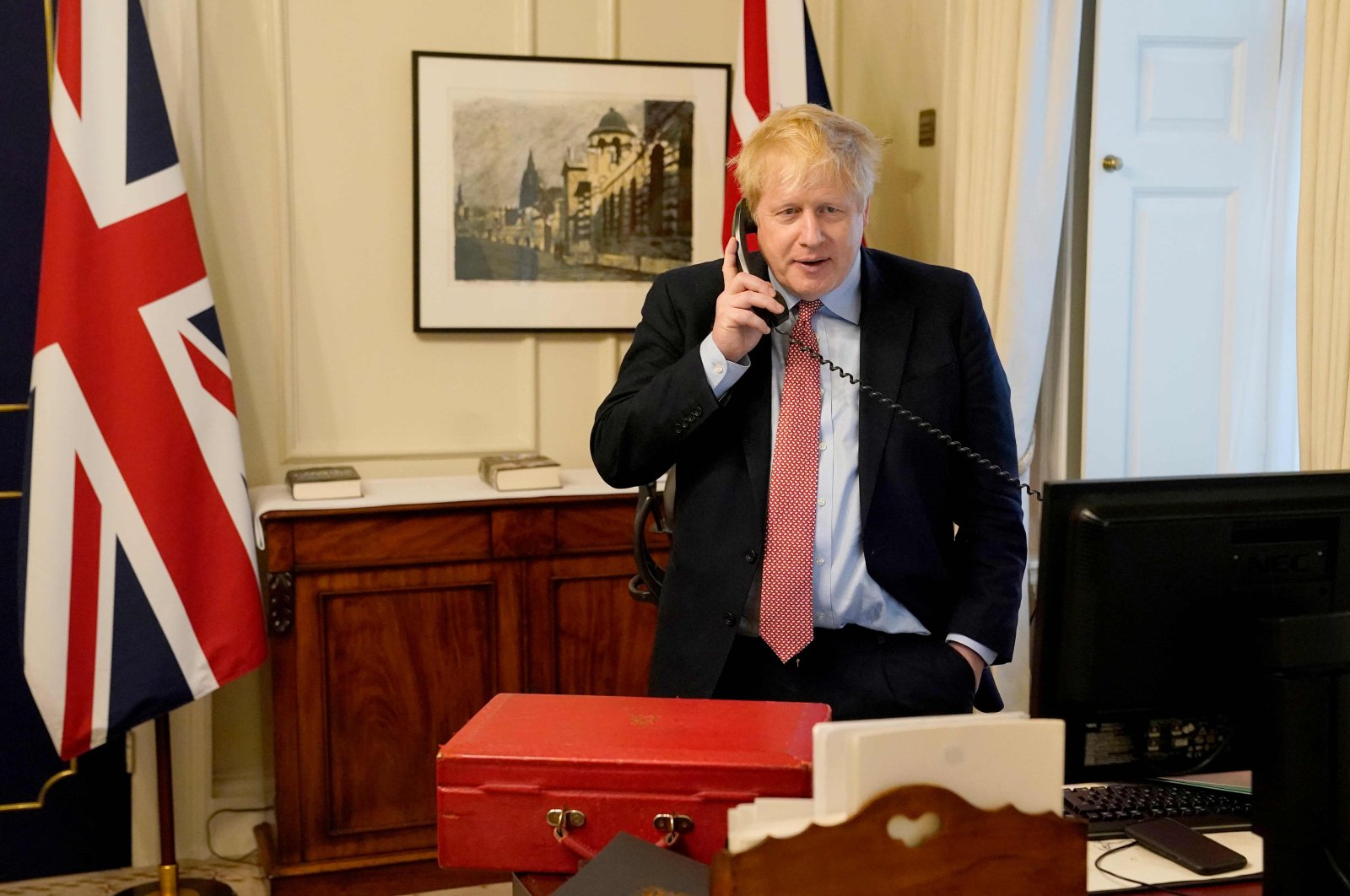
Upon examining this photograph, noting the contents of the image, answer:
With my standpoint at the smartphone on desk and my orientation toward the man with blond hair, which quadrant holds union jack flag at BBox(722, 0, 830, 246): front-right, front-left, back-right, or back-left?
front-right

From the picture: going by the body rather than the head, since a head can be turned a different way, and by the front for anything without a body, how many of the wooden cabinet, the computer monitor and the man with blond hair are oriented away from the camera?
1

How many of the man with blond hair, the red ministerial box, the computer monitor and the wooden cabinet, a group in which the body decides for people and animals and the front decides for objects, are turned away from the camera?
1

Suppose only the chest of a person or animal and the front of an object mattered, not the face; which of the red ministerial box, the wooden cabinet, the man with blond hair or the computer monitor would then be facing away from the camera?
the computer monitor

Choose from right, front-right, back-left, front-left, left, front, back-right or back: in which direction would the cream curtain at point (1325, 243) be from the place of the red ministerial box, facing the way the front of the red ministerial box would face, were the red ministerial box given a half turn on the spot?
front-right

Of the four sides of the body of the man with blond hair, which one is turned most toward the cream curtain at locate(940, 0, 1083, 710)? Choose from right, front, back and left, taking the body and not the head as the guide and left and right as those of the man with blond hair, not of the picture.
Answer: back

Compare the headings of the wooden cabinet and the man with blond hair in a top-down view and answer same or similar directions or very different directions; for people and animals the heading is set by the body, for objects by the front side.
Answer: same or similar directions

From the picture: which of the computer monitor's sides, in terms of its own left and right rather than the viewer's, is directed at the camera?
back

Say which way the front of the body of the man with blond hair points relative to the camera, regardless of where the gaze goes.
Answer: toward the camera

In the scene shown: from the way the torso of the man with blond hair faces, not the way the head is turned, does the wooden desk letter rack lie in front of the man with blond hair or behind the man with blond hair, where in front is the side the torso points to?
in front

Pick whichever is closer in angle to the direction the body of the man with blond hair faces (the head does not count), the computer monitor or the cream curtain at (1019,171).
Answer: the computer monitor

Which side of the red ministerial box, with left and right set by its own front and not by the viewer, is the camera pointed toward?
front

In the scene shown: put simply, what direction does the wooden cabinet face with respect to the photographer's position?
facing the viewer

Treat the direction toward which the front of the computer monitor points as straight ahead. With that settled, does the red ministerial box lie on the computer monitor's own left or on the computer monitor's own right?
on the computer monitor's own left
